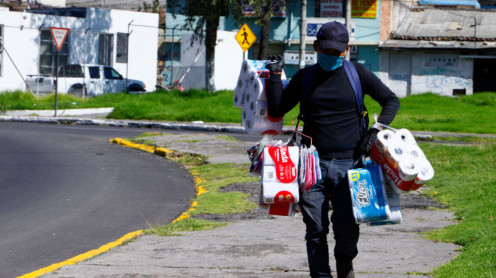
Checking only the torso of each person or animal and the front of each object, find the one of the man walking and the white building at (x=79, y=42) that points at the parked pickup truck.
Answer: the white building

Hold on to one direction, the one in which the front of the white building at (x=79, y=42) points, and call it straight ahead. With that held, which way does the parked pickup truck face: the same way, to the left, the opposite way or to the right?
to the left

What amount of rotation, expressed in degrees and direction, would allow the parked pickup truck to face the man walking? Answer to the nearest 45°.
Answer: approximately 90° to its right

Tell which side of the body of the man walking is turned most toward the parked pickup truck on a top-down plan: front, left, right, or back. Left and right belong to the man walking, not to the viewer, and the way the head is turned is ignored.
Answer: back

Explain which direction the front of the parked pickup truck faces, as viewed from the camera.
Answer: facing to the right of the viewer

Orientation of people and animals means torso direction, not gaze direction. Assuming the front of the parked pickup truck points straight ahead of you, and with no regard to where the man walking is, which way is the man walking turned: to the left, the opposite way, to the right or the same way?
to the right

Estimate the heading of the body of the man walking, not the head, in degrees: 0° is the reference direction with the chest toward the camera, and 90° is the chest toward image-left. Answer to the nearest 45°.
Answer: approximately 0°

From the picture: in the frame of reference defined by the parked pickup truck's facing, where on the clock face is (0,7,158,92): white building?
The white building is roughly at 9 o'clock from the parked pickup truck.

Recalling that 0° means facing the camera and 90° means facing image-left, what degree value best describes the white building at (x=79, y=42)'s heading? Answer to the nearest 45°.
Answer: approximately 0°

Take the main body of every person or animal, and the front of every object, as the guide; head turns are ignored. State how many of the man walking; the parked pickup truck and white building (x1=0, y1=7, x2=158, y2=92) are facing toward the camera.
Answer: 2

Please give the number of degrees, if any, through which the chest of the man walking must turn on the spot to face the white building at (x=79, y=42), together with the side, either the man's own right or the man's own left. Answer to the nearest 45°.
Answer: approximately 180°

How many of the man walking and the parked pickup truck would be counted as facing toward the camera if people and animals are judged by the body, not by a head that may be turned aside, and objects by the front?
1

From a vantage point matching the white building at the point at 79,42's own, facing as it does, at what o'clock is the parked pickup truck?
The parked pickup truck is roughly at 12 o'clock from the white building.
